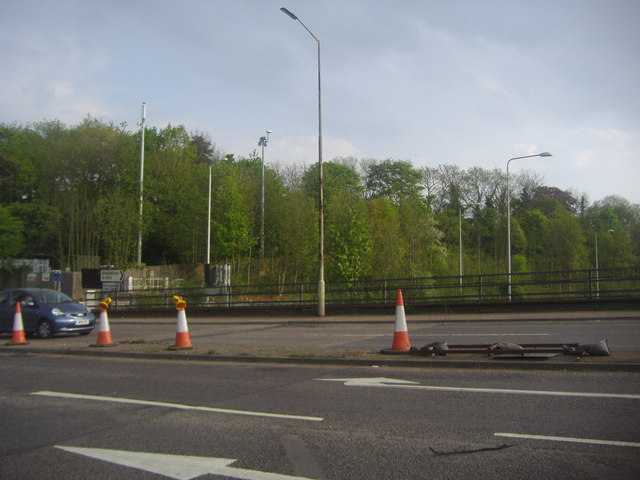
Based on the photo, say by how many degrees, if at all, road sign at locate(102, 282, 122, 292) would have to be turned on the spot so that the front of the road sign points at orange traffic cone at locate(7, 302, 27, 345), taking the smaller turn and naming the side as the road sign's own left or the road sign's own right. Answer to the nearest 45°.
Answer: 0° — it already faces it

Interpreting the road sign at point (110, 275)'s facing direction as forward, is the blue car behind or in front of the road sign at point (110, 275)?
in front

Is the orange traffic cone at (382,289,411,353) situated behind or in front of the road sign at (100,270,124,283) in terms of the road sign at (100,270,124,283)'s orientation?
in front

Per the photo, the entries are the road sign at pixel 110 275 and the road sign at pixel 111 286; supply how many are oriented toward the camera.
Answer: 2

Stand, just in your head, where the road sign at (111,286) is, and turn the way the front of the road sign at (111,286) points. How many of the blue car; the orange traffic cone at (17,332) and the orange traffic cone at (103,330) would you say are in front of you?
3

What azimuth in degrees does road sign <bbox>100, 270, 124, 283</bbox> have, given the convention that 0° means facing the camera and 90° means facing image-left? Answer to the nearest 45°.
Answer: approximately 0°

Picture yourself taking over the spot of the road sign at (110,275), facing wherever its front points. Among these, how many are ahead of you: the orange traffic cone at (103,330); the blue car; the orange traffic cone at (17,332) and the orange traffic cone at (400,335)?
4

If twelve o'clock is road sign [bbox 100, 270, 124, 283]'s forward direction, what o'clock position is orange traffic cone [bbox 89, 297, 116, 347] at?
The orange traffic cone is roughly at 12 o'clock from the road sign.

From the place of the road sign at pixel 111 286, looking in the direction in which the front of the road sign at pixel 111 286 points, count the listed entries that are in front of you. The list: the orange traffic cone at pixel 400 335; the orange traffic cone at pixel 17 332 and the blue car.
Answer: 3

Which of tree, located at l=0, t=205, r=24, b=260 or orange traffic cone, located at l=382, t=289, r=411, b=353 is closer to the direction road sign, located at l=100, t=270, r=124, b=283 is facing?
the orange traffic cone
